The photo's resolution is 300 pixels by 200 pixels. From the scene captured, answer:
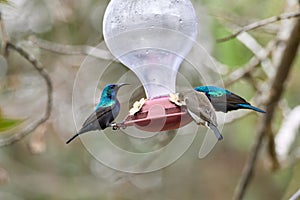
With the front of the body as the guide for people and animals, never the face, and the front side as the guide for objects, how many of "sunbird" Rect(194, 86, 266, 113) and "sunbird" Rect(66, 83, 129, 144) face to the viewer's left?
1
